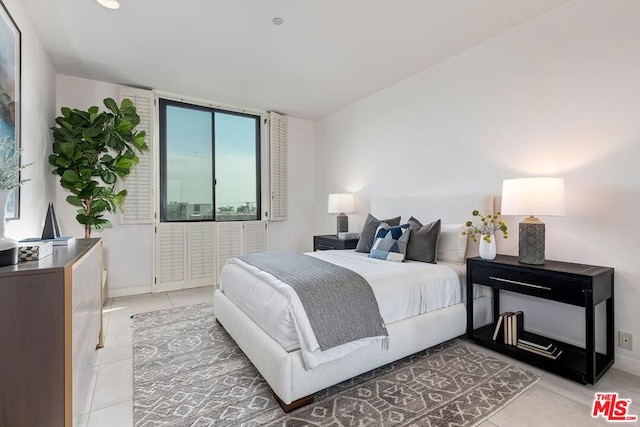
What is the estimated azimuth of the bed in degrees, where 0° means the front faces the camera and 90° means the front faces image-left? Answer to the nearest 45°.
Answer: approximately 45°

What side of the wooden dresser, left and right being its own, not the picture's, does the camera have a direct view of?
right

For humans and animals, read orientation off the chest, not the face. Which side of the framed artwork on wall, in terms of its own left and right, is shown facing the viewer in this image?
right

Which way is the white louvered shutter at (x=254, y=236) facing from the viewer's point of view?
toward the camera

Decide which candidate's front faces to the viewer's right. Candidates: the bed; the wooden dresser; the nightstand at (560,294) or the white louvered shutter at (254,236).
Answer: the wooden dresser

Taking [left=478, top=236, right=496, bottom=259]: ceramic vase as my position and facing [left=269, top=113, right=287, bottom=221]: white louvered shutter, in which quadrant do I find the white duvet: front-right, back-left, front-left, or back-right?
front-left

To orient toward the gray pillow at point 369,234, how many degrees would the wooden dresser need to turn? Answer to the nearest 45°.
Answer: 0° — it already faces it

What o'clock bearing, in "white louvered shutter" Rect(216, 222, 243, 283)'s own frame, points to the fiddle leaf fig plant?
The fiddle leaf fig plant is roughly at 2 o'clock from the white louvered shutter.

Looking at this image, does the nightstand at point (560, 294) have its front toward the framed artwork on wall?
yes

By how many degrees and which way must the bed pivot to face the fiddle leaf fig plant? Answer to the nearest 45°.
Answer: approximately 45° to its right

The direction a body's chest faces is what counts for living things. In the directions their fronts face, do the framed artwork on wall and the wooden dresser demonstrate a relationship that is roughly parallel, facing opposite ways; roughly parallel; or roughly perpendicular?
roughly parallel

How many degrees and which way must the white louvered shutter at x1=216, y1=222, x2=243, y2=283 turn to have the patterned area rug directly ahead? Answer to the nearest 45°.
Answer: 0° — it already faces it

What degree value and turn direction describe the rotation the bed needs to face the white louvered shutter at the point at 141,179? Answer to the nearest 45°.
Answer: approximately 90° to its right

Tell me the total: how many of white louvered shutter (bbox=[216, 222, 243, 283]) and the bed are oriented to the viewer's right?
0

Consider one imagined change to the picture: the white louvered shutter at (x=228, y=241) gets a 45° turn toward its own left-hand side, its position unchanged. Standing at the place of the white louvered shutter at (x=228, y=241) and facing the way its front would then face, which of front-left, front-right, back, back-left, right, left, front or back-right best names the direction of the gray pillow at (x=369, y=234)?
front

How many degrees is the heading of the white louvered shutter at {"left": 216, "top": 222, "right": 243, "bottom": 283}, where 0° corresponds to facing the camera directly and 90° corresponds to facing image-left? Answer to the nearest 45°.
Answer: approximately 0°

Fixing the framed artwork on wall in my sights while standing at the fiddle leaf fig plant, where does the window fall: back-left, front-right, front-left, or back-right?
back-left

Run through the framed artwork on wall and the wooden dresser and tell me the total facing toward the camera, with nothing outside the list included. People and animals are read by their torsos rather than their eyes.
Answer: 0
